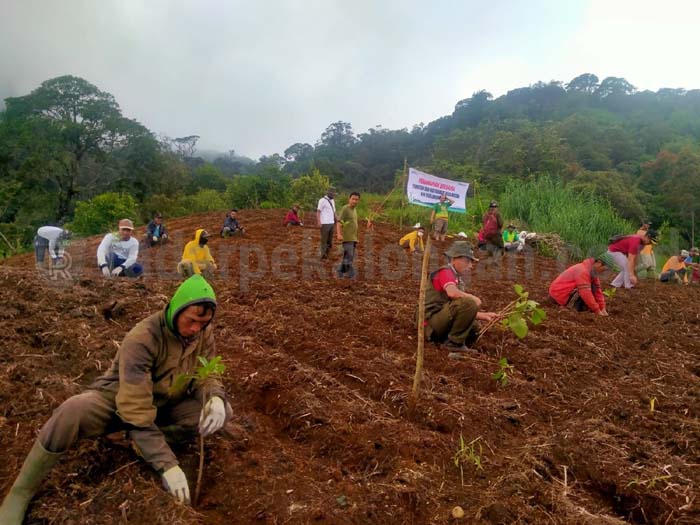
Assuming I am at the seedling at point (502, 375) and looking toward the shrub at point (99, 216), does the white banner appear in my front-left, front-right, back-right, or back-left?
front-right

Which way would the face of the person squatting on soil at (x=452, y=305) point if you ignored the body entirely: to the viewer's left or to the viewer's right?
to the viewer's right

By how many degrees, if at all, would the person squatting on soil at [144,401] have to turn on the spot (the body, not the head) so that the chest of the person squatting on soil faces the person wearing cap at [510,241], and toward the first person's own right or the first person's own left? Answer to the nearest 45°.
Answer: approximately 90° to the first person's own left

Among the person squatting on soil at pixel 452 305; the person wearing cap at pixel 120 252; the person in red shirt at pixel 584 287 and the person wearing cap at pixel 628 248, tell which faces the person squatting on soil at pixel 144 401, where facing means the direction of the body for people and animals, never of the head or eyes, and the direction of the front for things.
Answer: the person wearing cap at pixel 120 252

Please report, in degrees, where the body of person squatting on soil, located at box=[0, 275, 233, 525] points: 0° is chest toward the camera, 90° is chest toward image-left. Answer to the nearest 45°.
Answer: approximately 315°

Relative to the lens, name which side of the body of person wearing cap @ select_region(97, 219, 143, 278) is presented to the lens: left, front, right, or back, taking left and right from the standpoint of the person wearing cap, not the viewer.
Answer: front

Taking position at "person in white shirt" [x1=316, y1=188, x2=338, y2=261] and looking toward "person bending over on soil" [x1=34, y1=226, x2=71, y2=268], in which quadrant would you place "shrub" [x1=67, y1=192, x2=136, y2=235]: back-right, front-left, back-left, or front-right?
front-right

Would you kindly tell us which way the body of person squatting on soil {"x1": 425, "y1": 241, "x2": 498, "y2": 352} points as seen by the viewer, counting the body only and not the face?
to the viewer's right

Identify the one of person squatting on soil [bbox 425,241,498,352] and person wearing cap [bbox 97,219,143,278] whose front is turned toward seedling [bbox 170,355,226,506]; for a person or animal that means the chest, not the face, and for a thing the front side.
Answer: the person wearing cap

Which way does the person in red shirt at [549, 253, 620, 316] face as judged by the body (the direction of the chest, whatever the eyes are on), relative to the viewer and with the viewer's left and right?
facing to the right of the viewer

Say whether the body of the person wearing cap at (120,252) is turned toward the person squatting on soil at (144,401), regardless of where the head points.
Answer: yes

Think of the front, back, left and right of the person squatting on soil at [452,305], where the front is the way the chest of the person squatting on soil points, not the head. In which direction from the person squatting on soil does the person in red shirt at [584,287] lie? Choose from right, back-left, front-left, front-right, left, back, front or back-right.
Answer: front-left

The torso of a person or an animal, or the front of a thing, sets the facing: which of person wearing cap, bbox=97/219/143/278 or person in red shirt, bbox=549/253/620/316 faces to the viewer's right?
the person in red shirt

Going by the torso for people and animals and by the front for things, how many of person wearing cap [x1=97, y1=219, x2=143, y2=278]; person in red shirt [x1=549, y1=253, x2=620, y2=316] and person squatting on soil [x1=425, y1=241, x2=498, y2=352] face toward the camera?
1
